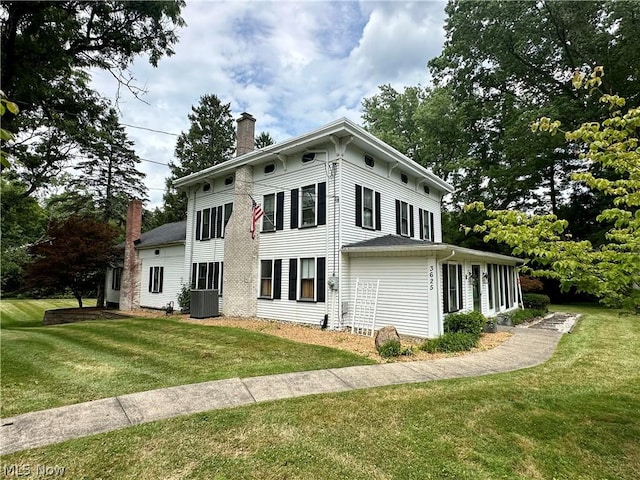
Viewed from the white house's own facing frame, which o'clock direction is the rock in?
The rock is roughly at 1 o'clock from the white house.

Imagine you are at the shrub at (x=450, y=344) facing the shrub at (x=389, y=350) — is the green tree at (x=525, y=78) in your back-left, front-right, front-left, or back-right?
back-right

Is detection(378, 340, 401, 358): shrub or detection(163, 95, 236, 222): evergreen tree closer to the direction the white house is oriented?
the shrub

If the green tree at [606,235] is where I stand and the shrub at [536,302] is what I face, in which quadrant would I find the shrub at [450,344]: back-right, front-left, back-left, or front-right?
front-left

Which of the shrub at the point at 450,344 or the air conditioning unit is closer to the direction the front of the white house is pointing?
the shrub

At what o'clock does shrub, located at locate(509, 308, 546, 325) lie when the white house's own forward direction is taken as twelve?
The shrub is roughly at 10 o'clock from the white house.

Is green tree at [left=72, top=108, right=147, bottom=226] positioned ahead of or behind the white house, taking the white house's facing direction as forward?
behind

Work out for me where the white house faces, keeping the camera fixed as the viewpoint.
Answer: facing the viewer and to the right of the viewer

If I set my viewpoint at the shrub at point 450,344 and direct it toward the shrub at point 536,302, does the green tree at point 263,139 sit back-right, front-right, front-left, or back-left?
front-left

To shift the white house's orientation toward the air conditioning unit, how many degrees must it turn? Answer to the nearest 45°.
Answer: approximately 135° to its right

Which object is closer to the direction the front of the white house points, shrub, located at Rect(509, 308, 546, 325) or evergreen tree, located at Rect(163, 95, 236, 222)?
the shrub

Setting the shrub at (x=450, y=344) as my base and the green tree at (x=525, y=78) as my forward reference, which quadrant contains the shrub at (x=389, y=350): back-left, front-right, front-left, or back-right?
back-left
